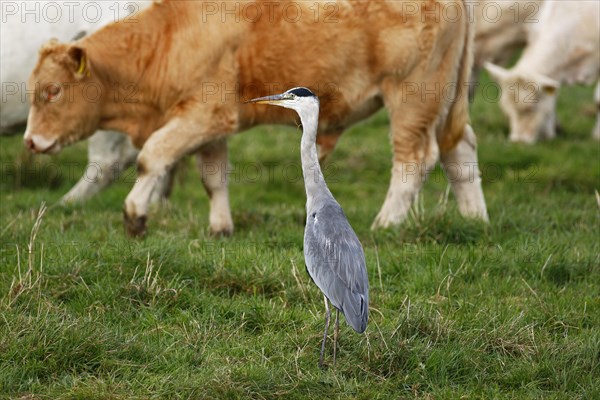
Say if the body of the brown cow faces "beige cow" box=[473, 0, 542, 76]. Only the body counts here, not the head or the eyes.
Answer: no

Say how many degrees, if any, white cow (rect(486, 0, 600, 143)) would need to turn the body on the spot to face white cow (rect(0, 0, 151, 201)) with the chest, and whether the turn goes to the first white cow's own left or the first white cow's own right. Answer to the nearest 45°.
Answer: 0° — it already faces it

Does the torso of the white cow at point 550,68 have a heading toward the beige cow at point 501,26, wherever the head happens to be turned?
no

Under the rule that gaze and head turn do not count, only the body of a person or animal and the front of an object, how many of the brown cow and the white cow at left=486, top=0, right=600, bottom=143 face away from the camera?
0

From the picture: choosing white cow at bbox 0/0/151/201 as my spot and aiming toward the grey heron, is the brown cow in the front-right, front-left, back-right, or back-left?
front-left

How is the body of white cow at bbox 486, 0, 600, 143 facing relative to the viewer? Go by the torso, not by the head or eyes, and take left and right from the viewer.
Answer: facing the viewer and to the left of the viewer

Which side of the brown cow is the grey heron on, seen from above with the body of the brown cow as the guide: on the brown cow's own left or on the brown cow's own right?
on the brown cow's own left

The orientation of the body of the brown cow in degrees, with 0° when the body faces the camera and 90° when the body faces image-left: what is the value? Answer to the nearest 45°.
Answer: approximately 90°

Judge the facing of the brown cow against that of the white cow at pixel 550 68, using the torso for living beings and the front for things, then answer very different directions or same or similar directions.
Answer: same or similar directions

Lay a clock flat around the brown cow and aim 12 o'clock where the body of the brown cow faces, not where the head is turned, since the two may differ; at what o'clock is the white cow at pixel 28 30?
The white cow is roughly at 1 o'clock from the brown cow.

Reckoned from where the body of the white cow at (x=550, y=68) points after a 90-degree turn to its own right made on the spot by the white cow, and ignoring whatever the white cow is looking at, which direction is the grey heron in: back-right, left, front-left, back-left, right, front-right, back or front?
back-left
